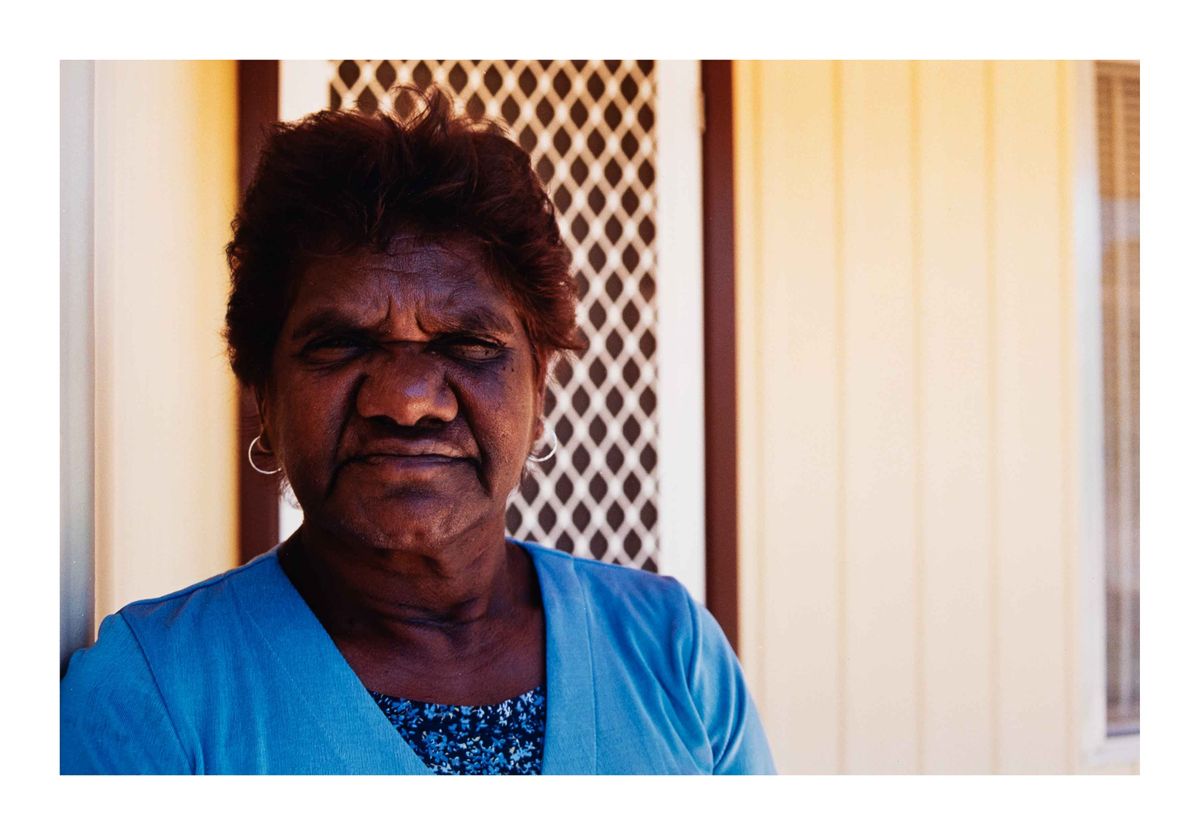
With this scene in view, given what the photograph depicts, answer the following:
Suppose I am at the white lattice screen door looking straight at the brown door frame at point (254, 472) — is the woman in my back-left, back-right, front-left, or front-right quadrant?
front-left

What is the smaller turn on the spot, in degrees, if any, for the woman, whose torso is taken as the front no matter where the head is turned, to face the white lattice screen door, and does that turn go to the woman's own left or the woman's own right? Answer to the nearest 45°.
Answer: approximately 135° to the woman's own left

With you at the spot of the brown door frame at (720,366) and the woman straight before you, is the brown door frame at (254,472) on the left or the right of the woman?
right

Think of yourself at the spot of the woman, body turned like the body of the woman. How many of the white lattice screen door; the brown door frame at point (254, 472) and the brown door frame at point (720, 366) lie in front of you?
0

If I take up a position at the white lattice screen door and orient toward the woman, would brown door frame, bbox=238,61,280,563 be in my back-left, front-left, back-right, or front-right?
front-right

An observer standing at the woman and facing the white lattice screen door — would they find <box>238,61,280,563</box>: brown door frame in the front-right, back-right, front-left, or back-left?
front-left

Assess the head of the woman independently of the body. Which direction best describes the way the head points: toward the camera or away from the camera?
toward the camera

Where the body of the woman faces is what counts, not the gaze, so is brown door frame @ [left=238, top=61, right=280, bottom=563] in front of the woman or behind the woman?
behind

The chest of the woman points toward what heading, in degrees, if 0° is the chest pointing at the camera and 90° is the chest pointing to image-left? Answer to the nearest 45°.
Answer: approximately 0°
